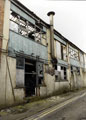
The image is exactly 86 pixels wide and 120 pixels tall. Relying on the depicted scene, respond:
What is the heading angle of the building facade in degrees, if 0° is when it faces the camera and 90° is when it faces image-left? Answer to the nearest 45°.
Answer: approximately 315°
